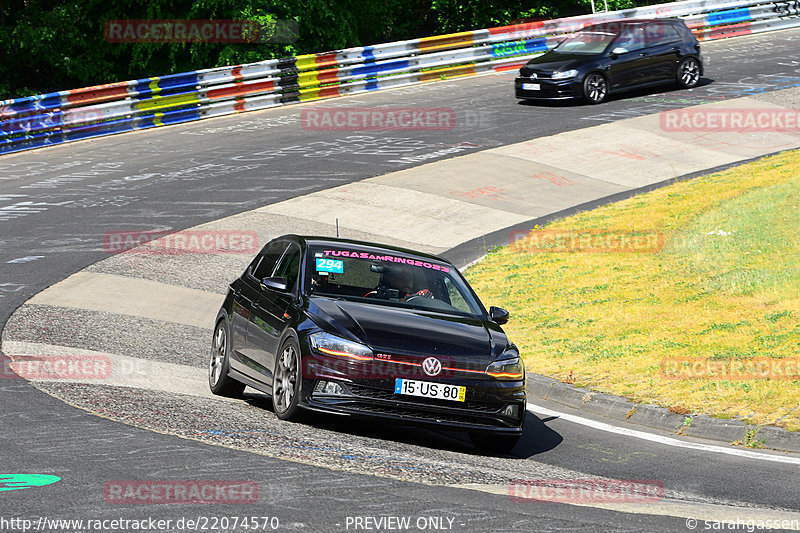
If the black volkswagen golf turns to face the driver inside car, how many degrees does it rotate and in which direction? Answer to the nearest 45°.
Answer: approximately 45° to its left

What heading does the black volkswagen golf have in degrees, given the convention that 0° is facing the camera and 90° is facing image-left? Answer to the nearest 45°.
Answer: approximately 45°

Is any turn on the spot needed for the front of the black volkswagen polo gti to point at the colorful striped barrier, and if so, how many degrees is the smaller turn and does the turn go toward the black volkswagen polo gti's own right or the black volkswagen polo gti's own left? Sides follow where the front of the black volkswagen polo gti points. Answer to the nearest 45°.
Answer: approximately 135° to the black volkswagen polo gti's own left

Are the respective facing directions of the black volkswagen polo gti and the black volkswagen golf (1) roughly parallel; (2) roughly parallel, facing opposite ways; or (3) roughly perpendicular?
roughly perpendicular

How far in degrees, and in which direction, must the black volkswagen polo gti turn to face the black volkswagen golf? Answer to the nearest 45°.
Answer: approximately 135° to its left

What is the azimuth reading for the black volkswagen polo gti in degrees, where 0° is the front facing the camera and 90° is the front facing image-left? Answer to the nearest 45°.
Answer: approximately 315°
